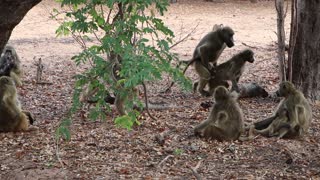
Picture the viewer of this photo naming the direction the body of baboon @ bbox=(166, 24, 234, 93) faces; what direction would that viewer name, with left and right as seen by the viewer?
facing to the right of the viewer

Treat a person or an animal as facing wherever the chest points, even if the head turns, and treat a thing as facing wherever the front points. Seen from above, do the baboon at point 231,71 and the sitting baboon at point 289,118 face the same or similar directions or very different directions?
very different directions

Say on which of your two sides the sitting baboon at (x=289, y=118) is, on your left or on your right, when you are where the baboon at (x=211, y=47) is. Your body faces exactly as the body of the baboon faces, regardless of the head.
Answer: on your right

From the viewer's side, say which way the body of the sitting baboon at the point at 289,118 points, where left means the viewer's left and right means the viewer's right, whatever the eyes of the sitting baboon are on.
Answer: facing to the left of the viewer

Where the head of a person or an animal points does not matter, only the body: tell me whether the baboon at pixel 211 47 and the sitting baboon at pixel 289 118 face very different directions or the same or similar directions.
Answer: very different directions

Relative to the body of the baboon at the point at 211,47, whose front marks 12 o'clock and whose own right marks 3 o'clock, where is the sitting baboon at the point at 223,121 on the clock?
The sitting baboon is roughly at 3 o'clock from the baboon.

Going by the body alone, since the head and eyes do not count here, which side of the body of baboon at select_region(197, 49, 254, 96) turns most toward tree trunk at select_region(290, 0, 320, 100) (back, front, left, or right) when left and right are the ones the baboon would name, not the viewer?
front

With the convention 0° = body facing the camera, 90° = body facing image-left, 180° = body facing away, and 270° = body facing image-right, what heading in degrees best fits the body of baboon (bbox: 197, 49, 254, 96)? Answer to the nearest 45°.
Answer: approximately 270°
